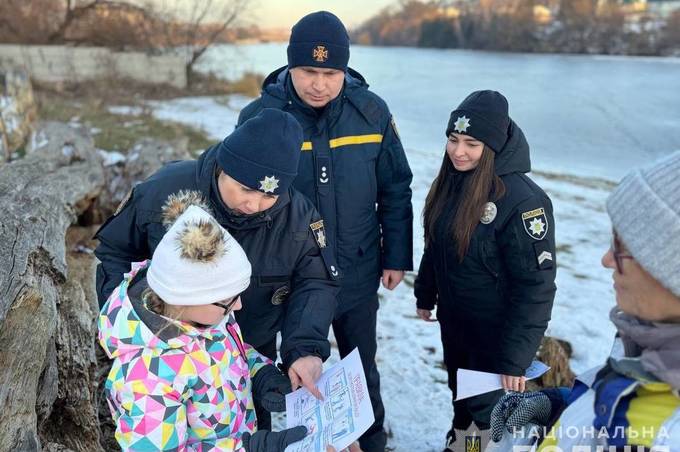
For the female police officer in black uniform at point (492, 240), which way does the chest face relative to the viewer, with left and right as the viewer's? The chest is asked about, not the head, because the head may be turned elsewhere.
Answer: facing the viewer and to the left of the viewer

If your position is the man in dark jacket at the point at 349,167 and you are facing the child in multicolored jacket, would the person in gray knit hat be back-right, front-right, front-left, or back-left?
front-left

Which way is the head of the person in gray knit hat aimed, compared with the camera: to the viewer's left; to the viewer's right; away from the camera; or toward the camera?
to the viewer's left

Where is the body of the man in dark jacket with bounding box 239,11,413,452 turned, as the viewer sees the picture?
toward the camera

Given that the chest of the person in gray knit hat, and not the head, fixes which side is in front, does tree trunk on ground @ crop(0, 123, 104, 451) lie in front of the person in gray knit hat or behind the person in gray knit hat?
in front

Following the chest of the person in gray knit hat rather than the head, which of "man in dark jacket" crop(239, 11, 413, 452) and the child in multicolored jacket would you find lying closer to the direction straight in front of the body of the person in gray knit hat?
the child in multicolored jacket

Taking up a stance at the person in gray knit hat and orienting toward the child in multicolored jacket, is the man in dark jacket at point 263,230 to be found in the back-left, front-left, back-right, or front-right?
front-right

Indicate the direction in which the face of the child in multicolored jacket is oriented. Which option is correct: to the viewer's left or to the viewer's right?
to the viewer's right

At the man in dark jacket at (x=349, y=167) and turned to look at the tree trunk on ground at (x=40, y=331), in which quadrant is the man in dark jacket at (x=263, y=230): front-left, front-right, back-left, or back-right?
front-left

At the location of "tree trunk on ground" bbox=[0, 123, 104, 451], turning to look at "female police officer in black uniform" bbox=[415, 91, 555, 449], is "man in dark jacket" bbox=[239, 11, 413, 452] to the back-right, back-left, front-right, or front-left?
front-left

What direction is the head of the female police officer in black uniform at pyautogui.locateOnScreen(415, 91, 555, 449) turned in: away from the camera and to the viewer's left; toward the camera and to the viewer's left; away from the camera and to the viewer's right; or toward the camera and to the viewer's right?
toward the camera and to the viewer's left

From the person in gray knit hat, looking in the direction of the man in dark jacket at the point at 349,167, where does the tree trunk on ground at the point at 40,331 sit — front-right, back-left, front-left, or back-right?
front-left

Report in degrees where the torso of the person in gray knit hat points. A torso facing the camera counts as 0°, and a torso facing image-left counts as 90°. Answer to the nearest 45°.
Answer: approximately 90°

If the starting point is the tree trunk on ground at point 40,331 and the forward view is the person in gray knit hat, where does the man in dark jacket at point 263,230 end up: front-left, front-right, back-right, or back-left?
front-left
